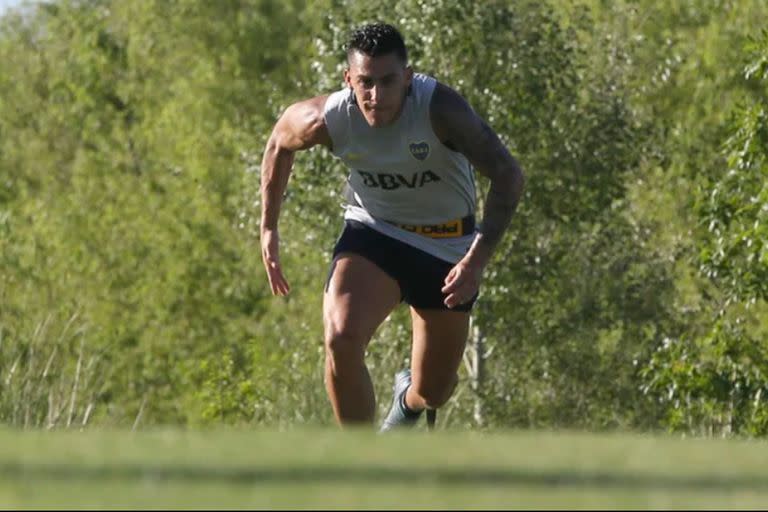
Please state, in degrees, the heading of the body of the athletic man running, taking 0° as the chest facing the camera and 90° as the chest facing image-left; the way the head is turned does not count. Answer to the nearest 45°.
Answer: approximately 0°
